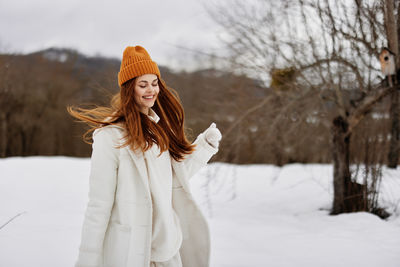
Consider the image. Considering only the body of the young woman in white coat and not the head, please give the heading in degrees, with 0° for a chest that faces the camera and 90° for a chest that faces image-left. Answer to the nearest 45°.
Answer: approximately 315°
